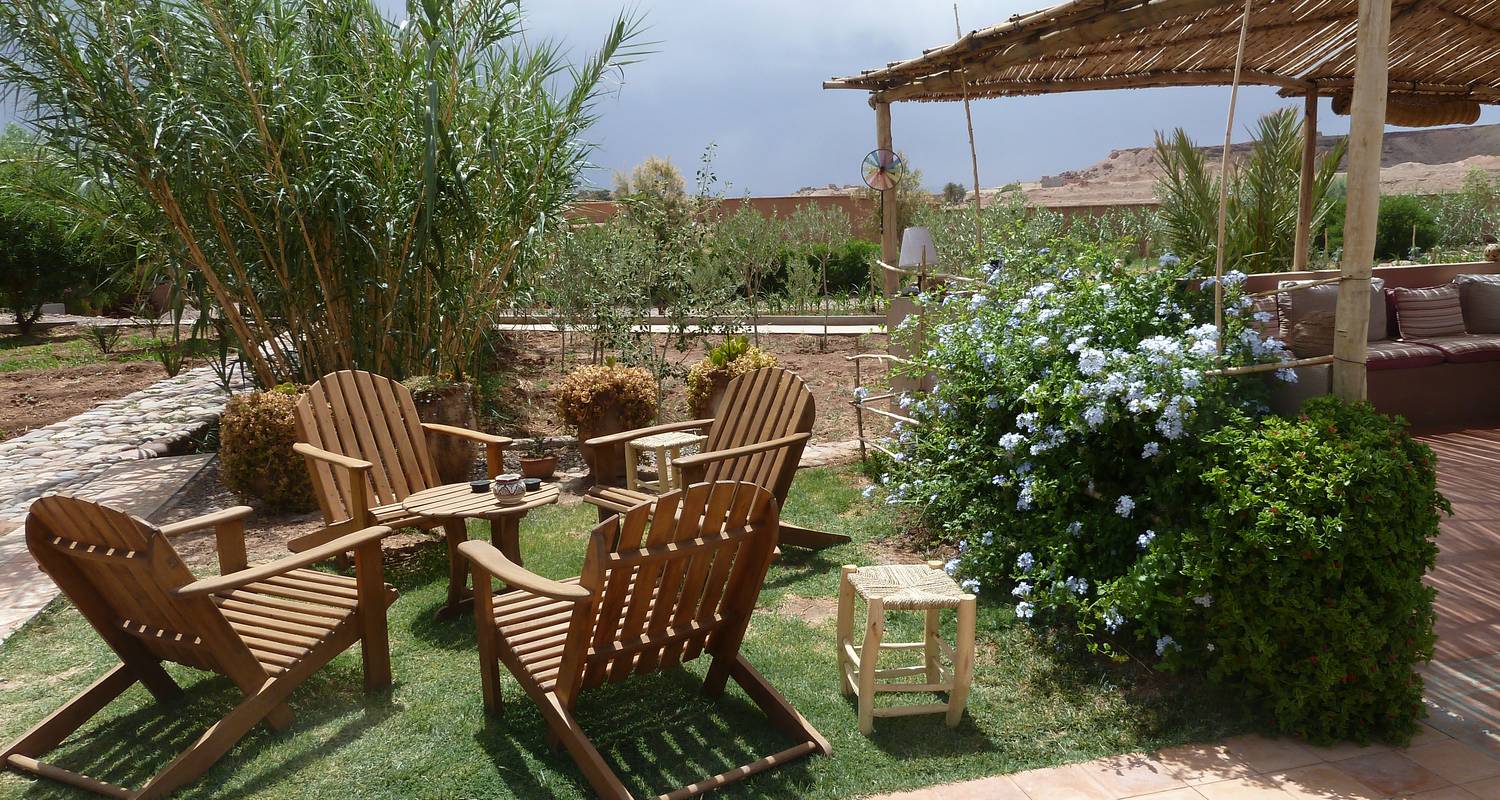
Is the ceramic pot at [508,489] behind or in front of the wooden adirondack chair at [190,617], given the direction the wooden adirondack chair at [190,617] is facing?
in front

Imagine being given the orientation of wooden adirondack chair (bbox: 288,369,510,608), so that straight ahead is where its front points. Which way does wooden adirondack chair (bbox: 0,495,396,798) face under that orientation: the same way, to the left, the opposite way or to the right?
to the left

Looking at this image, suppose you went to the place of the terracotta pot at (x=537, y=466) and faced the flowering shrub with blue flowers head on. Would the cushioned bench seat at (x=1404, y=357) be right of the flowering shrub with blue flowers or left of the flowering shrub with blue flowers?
left

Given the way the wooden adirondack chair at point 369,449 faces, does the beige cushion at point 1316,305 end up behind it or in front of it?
in front

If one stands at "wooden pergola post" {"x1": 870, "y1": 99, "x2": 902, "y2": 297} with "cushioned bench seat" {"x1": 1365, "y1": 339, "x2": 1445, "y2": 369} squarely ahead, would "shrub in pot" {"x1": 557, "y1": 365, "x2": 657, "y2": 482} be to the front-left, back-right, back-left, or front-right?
back-right

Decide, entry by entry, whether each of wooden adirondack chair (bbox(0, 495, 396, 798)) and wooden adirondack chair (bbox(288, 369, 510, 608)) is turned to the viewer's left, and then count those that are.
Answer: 0

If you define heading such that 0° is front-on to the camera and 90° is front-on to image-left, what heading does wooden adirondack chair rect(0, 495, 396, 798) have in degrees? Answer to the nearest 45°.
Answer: approximately 225°

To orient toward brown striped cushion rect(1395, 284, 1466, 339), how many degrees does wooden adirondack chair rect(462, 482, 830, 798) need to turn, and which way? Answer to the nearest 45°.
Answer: approximately 90° to its right

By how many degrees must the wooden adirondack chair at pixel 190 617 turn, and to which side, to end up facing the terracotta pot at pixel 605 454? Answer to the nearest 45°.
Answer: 0° — it already faces it

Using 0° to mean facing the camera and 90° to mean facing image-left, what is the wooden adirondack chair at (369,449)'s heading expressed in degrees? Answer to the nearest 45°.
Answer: approximately 315°

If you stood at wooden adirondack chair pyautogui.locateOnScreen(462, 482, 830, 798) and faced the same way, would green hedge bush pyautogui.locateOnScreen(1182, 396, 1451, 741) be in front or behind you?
behind

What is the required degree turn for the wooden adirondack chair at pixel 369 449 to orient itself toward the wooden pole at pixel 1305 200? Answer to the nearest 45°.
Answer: approximately 45° to its left

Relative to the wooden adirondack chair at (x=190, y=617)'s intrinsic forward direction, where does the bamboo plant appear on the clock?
The bamboo plant is roughly at 11 o'clock from the wooden adirondack chair.
